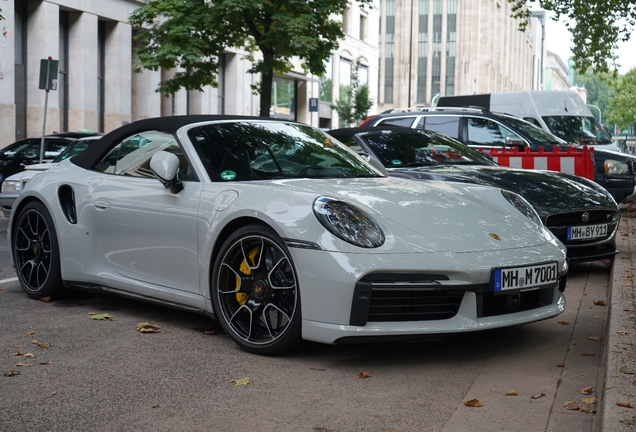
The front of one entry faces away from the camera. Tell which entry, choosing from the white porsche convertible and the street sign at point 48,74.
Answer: the street sign

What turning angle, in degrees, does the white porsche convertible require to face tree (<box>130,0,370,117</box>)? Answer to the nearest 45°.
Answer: approximately 135° to its left

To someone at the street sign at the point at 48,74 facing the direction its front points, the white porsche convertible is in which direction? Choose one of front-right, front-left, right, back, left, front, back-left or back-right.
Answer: back

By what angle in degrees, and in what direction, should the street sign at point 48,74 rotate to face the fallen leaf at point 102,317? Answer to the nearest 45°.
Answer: approximately 180°

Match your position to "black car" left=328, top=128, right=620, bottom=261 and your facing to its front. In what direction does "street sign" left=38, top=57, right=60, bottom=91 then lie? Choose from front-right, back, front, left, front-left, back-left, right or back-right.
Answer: back

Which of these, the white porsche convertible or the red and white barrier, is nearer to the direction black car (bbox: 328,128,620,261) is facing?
the white porsche convertible

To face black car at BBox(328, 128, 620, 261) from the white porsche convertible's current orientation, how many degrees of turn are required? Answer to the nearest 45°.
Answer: approximately 90° to its left

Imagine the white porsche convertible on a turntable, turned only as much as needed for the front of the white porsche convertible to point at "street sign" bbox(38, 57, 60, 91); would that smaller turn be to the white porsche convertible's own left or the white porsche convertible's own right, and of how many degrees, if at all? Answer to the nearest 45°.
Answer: approximately 135° to the white porsche convertible's own left

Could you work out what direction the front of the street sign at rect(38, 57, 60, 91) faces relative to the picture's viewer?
facing away from the viewer

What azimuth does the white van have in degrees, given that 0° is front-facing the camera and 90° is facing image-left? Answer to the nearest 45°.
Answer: approximately 315°

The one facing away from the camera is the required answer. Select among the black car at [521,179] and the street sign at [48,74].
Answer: the street sign

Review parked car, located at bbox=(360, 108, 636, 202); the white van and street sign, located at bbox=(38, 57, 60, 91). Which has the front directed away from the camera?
the street sign

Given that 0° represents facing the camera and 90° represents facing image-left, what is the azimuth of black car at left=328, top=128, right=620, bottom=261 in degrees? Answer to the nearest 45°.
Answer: approximately 315°
